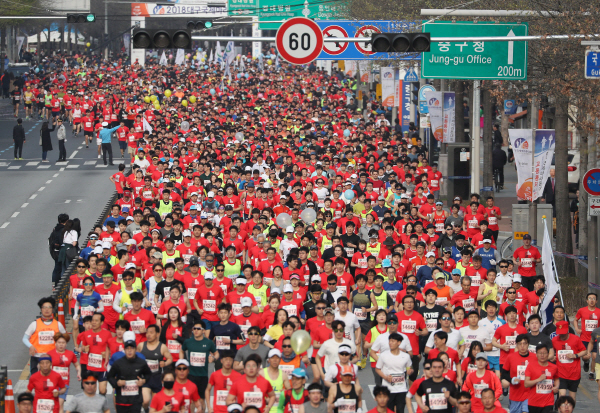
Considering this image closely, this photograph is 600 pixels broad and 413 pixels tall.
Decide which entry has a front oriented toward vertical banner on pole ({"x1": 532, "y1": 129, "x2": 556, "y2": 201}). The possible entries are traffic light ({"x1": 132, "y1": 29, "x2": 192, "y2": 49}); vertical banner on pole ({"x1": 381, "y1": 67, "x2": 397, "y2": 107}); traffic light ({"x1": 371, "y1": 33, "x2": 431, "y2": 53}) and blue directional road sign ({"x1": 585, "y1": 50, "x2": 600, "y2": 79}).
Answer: vertical banner on pole ({"x1": 381, "y1": 67, "x2": 397, "y2": 107})

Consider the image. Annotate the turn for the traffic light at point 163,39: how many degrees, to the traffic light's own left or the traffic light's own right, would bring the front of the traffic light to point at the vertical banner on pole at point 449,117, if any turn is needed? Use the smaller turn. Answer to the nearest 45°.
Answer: approximately 135° to the traffic light's own left

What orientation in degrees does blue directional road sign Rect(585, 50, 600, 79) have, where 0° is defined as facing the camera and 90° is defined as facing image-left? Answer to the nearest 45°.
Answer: approximately 0°

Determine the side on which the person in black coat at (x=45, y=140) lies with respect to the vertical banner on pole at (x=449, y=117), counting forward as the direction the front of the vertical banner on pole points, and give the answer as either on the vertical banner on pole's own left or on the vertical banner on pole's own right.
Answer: on the vertical banner on pole's own right

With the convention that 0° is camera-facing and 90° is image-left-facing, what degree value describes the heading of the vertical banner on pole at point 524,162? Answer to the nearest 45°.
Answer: approximately 0°

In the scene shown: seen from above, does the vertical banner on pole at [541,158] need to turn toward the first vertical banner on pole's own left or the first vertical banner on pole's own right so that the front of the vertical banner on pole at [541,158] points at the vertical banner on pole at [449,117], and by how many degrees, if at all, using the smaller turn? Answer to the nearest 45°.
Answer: approximately 180°

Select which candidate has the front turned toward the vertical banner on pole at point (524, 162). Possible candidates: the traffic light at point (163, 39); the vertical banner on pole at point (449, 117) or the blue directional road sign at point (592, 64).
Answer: the vertical banner on pole at point (449, 117)

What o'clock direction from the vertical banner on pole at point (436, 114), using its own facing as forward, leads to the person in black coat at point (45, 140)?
The person in black coat is roughly at 4 o'clock from the vertical banner on pole.

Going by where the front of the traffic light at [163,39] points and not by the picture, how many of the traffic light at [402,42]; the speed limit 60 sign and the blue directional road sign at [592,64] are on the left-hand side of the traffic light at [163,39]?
3
